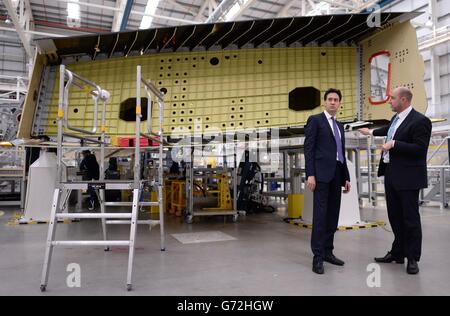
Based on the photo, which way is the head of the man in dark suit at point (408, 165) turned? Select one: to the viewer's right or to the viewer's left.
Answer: to the viewer's left

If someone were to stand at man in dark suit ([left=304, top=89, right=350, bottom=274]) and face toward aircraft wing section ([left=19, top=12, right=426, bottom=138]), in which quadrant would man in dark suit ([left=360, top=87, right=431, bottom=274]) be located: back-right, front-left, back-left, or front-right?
back-right

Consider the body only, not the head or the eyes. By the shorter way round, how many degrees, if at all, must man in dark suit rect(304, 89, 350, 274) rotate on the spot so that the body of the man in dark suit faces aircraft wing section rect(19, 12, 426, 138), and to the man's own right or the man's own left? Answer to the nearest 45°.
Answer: approximately 180°

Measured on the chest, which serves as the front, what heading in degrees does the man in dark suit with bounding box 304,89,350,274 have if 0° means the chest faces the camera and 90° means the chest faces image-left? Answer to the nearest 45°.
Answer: approximately 315°

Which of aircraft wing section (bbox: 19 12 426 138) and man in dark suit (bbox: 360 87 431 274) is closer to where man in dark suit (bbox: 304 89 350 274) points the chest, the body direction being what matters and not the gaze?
the man in dark suit

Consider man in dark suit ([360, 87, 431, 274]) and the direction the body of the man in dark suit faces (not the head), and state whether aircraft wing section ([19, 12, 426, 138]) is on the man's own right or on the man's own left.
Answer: on the man's own right

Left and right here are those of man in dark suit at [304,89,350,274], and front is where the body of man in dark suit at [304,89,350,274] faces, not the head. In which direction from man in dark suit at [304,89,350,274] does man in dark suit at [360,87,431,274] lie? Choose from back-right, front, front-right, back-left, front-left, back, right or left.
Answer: front-left

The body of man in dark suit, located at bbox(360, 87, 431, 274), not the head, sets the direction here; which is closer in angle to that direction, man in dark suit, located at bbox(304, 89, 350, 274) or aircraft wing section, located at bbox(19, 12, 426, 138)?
the man in dark suit

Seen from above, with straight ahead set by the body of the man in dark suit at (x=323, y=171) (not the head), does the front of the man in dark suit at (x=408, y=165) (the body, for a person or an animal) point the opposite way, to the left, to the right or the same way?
to the right

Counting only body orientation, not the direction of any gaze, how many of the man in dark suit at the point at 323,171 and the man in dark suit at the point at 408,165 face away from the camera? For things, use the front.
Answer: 0

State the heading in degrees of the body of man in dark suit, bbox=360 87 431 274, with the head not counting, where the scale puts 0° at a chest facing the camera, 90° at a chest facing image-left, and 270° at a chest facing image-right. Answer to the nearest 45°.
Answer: approximately 45°
